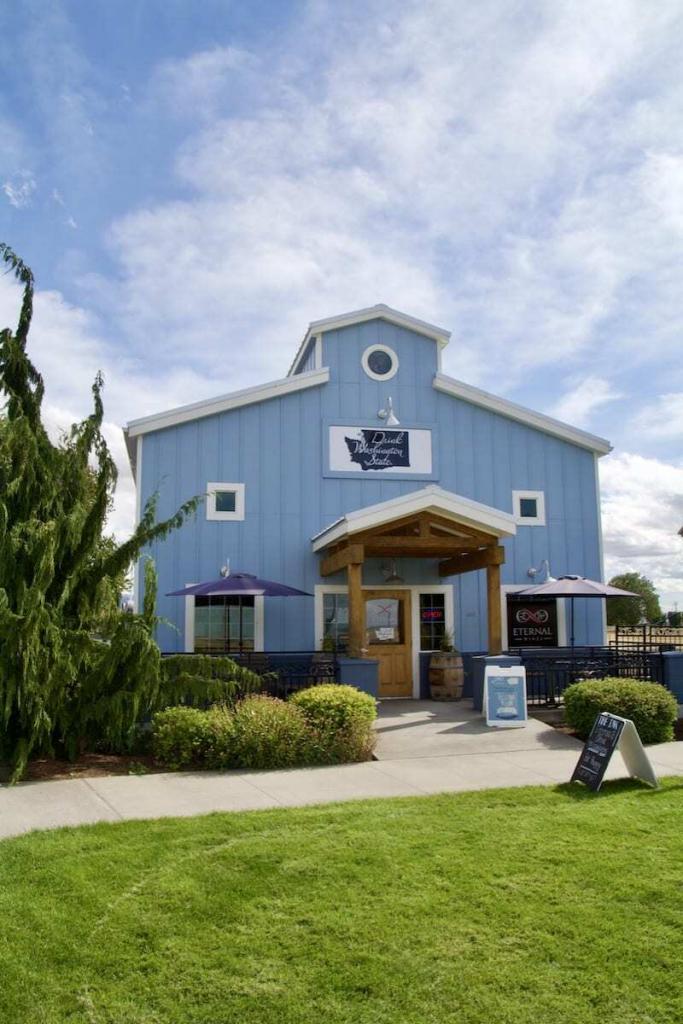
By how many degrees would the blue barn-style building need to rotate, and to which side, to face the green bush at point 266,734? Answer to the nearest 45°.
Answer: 0° — it already faces it

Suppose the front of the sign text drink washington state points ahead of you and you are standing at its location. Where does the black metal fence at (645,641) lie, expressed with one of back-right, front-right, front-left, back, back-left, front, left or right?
back-left

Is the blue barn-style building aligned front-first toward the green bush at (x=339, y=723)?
yes

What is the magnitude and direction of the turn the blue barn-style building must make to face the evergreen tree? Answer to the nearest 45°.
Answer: approximately 45° to its right

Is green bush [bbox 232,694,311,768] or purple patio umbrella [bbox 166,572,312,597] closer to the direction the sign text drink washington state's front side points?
the green bush

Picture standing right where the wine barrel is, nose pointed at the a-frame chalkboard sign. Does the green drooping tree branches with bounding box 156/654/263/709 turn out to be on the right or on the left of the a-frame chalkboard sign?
right

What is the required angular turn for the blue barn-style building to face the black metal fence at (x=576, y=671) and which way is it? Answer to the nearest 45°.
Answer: approximately 45° to its left

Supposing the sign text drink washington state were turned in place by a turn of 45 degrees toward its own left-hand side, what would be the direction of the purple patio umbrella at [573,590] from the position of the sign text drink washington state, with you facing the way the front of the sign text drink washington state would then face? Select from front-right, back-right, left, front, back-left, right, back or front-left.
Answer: front-left

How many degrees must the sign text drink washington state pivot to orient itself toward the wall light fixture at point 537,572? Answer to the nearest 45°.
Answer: approximately 90° to its left

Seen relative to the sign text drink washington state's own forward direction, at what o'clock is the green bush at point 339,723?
The green bush is roughly at 12 o'clock from the sign text drink washington state.

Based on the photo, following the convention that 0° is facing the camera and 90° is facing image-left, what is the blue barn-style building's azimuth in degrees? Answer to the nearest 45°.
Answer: approximately 0°
